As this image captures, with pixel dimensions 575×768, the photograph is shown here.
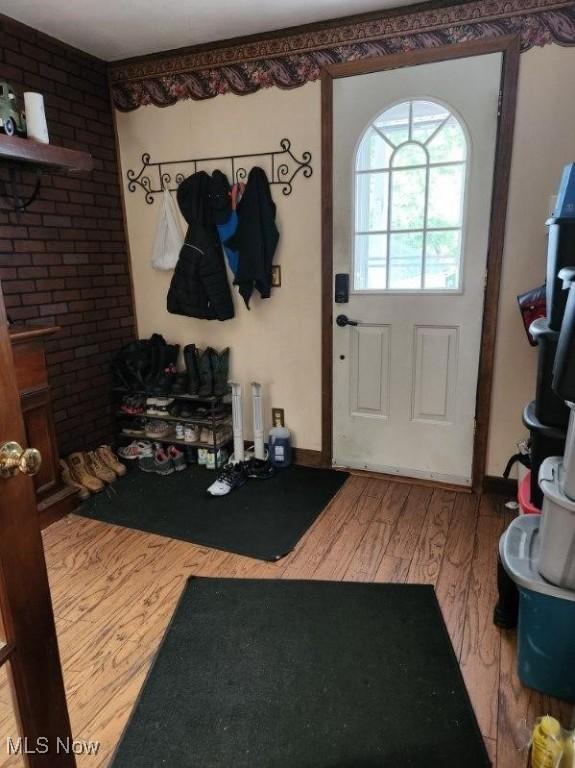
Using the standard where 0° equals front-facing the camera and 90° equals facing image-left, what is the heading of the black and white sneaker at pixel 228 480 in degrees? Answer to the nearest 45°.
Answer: approximately 45°

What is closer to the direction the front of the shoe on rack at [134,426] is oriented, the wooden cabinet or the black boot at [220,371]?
the wooden cabinet

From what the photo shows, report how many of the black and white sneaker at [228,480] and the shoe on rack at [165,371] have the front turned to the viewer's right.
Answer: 0

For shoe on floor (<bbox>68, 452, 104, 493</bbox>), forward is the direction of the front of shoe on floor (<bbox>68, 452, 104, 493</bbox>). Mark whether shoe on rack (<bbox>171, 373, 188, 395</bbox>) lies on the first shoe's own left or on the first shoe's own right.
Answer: on the first shoe's own left

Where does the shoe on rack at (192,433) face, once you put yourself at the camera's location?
facing the viewer

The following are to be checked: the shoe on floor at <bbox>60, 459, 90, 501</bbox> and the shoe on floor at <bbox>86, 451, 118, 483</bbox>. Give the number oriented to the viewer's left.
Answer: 0

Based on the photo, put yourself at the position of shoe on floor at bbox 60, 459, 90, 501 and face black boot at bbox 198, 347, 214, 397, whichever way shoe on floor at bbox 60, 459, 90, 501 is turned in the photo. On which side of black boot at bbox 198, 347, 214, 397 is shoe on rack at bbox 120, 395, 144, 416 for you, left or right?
left

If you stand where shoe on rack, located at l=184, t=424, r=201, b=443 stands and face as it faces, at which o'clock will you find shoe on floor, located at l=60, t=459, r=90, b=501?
shoe on floor, located at l=60, t=459, r=90, b=501 is roughly at 2 o'clock from shoe on rack, located at l=184, t=424, r=201, b=443.

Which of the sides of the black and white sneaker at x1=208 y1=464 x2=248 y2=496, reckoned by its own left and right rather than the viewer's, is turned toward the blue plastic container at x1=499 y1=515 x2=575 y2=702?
left

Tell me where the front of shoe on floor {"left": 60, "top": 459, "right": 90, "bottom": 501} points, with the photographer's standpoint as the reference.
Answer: facing the viewer and to the right of the viewer
